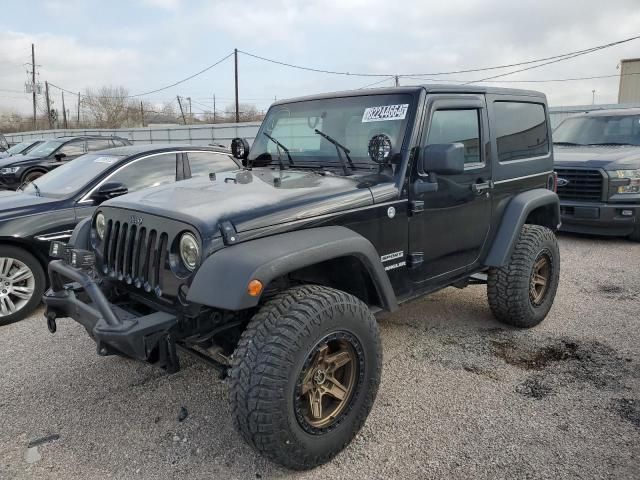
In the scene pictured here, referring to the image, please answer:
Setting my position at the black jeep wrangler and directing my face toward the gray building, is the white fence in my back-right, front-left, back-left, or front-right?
front-left

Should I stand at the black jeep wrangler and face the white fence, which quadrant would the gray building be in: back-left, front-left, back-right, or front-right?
front-right

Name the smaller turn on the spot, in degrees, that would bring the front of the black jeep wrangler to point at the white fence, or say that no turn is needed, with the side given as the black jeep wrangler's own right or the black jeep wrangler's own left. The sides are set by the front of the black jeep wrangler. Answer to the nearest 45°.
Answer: approximately 135° to the black jeep wrangler's own right

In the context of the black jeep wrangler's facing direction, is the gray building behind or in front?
behind

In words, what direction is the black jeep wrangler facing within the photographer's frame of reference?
facing the viewer and to the left of the viewer
